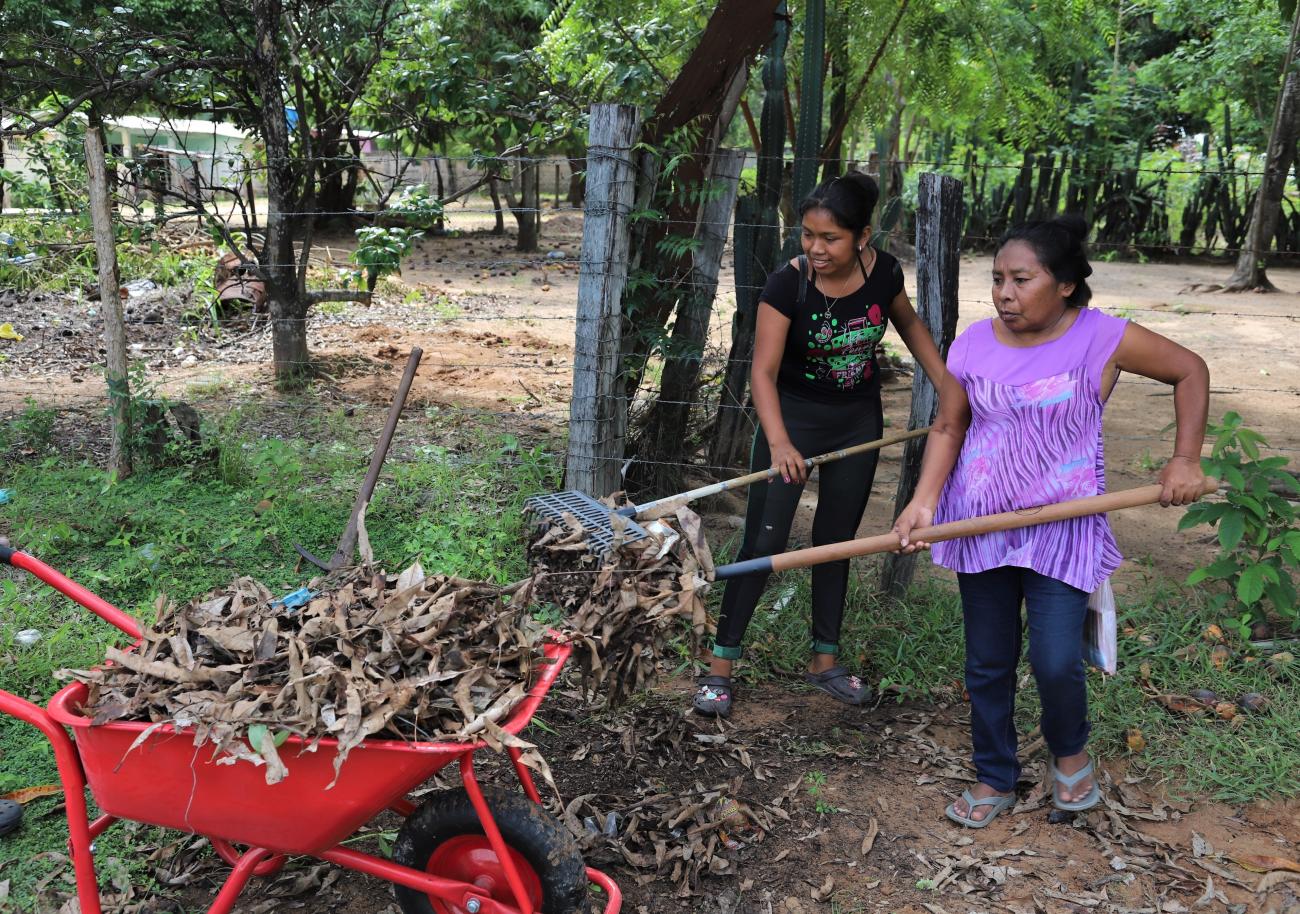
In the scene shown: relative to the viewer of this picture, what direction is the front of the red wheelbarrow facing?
facing to the right of the viewer

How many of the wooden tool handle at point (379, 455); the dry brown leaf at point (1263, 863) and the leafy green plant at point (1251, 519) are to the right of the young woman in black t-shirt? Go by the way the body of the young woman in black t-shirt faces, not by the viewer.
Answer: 1

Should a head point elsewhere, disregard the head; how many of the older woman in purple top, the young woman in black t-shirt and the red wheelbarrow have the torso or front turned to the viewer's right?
1

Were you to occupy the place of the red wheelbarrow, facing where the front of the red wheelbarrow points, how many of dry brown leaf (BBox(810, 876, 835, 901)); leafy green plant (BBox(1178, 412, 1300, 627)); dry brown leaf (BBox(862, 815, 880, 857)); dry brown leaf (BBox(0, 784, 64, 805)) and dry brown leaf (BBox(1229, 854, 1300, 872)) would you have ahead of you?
4

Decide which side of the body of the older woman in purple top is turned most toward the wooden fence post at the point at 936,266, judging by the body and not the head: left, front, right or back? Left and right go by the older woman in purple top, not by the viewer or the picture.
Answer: right

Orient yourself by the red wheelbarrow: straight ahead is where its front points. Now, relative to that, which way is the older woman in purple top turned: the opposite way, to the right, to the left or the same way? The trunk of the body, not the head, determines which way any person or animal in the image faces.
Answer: to the right

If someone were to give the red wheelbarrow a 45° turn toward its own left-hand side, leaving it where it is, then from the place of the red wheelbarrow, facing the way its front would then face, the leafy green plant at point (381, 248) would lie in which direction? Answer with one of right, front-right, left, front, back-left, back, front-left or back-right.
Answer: front-left

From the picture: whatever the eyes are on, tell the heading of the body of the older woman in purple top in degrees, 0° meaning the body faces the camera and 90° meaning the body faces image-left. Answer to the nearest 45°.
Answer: approximately 45°

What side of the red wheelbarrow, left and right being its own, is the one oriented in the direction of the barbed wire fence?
left

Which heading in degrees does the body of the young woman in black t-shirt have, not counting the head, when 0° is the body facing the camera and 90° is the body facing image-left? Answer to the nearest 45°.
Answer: approximately 0°

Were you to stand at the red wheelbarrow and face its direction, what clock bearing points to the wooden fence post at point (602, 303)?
The wooden fence post is roughly at 10 o'clock from the red wheelbarrow.

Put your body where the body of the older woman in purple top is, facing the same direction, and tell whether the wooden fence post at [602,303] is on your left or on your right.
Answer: on your right

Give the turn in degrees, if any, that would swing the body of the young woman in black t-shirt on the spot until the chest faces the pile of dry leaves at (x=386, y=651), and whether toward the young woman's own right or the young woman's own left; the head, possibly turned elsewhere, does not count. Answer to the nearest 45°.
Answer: approximately 45° to the young woman's own right
